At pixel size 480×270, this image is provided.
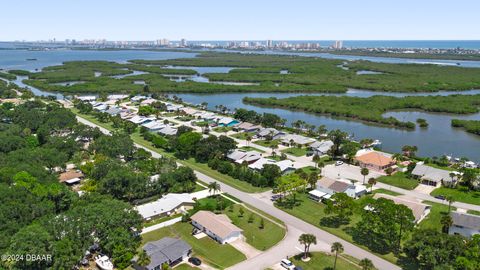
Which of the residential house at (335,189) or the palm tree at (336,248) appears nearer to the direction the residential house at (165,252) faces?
the palm tree

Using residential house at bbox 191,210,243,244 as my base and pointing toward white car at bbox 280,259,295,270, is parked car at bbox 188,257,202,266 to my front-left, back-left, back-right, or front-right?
front-right

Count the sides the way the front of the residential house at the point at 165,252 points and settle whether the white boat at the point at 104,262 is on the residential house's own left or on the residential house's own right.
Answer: on the residential house's own right

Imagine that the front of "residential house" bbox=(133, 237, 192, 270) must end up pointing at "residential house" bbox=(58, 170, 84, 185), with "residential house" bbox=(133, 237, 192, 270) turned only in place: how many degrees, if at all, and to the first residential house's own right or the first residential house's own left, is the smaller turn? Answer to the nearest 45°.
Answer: approximately 180°

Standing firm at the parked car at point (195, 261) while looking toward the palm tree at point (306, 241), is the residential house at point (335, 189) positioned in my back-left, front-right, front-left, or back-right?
front-left

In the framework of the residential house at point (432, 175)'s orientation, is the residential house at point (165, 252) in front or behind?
in front

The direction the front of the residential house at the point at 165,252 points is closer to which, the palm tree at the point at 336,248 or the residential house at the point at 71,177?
the palm tree

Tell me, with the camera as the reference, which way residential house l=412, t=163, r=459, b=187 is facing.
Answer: facing the viewer and to the left of the viewer

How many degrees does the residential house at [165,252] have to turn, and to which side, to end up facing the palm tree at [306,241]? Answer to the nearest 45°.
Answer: approximately 45° to its left

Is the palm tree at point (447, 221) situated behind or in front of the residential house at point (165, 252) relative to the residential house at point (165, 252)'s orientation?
in front

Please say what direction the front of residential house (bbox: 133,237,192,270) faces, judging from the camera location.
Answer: facing the viewer and to the right of the viewer

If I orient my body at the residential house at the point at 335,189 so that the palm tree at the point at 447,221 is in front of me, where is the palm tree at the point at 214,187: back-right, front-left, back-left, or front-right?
back-right
